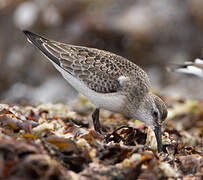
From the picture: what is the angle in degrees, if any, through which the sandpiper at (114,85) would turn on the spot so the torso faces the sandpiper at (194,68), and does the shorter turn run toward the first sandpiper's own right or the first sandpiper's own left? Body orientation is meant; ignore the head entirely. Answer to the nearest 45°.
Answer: approximately 45° to the first sandpiper's own left

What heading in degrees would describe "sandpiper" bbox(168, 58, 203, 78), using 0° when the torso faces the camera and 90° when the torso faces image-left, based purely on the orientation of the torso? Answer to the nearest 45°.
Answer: approximately 270°

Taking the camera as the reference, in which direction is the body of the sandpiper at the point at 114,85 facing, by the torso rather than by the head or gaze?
to the viewer's right

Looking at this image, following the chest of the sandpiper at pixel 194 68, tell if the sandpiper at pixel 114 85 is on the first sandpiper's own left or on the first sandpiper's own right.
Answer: on the first sandpiper's own right

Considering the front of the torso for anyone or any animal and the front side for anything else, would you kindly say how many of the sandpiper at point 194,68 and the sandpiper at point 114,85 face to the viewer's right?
2
